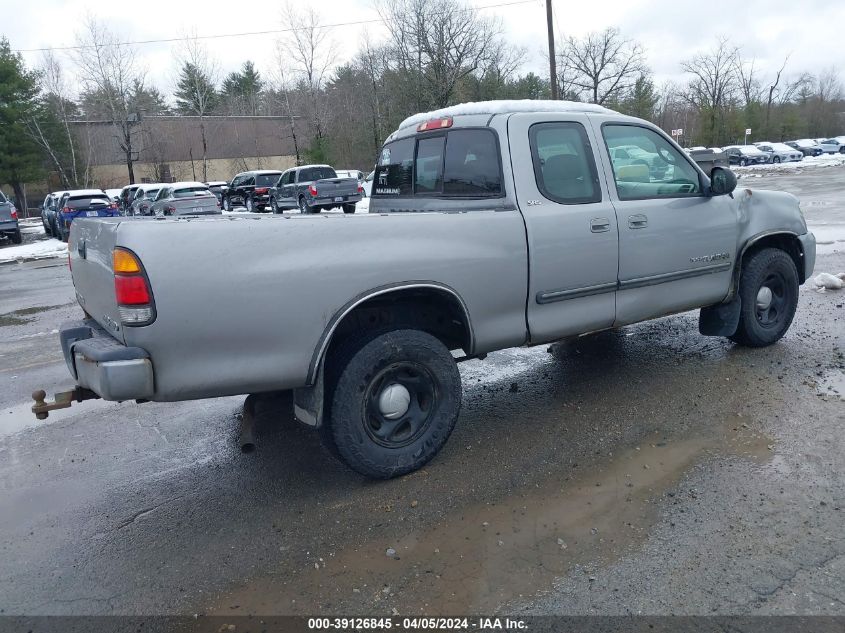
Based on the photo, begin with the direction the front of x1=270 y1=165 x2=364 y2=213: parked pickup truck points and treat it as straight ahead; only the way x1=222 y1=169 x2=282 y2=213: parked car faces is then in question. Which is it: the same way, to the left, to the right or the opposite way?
the same way

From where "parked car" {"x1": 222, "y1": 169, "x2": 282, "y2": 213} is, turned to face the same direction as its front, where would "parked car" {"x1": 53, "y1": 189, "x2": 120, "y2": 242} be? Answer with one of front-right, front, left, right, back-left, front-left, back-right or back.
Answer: left

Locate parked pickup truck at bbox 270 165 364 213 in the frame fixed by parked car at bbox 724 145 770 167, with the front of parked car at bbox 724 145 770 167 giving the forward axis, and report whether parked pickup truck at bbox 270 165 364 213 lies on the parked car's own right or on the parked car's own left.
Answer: on the parked car's own right

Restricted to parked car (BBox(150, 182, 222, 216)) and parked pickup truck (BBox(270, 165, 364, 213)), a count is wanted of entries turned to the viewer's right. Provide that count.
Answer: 0

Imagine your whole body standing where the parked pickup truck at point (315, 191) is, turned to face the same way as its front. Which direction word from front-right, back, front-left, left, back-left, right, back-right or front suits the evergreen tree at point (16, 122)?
front

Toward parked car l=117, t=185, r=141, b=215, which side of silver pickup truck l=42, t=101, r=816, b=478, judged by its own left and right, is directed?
left

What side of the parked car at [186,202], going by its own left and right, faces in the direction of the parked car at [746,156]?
right

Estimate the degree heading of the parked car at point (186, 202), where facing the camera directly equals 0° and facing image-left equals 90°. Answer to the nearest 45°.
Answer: approximately 135°

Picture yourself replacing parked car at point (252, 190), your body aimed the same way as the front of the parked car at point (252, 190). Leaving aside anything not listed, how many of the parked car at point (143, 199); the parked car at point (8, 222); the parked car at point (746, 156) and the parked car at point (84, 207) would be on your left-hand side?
3

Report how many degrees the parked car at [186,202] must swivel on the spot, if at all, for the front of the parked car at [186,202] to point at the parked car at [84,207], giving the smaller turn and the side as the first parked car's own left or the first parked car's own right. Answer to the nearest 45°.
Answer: approximately 45° to the first parked car's own left

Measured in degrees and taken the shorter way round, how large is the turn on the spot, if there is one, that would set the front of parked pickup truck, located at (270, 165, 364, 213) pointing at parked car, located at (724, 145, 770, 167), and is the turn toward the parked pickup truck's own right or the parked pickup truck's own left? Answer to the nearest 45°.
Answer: approximately 90° to the parked pickup truck's own right

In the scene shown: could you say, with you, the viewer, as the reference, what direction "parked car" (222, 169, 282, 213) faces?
facing away from the viewer and to the left of the viewer

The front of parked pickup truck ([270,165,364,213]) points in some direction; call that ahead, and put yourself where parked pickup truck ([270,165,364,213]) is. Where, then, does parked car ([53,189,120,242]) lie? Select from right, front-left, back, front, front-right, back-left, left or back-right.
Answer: front-left

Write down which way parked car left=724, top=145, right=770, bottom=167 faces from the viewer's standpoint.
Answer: facing the viewer and to the right of the viewer

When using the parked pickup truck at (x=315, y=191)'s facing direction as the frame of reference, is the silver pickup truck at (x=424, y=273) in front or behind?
behind

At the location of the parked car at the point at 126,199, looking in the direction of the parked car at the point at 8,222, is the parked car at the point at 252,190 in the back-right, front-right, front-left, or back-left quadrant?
back-left
